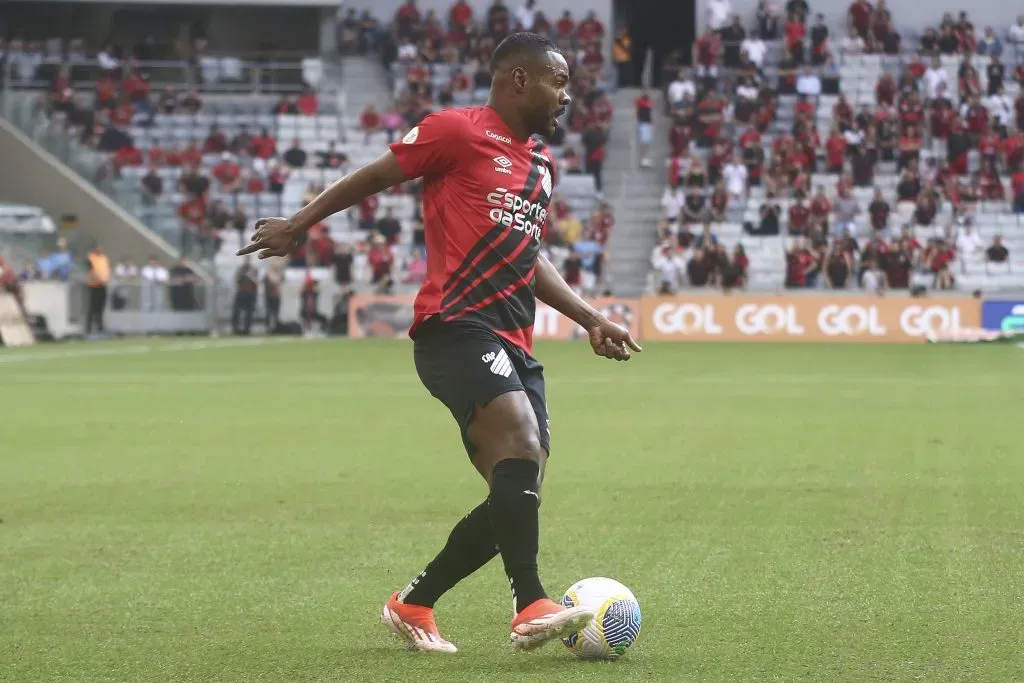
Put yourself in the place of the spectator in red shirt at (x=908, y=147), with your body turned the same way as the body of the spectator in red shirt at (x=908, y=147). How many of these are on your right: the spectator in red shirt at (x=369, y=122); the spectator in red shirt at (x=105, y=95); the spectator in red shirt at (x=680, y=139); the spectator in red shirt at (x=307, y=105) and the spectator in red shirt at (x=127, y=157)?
5

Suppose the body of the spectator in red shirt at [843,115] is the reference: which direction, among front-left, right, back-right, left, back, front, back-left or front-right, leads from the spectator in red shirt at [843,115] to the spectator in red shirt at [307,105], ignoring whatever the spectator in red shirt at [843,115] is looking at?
right

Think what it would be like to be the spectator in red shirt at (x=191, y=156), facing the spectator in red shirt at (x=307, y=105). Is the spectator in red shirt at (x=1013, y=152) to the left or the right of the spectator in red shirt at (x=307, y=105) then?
right

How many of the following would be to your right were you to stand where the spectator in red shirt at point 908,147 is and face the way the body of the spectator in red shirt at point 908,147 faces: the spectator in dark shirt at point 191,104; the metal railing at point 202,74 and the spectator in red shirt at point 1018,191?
2

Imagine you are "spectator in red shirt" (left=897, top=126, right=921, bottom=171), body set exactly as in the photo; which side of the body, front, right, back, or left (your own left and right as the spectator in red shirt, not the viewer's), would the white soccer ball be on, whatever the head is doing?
front

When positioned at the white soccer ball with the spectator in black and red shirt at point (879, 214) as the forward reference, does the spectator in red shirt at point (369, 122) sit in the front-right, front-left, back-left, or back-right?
front-left

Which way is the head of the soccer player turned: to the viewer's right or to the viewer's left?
to the viewer's right

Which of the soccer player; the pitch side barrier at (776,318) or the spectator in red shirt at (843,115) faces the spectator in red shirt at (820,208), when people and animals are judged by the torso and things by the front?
the spectator in red shirt at (843,115)

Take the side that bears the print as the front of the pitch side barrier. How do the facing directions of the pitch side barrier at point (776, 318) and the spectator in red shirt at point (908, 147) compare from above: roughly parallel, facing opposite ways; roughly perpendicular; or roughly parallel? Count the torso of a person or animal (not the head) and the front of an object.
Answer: roughly parallel

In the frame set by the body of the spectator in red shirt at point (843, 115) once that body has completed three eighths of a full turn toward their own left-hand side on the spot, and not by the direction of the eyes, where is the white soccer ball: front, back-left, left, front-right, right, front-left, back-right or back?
back-right

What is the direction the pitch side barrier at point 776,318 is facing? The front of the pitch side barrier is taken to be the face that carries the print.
toward the camera

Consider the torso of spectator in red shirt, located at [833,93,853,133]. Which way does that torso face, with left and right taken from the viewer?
facing the viewer

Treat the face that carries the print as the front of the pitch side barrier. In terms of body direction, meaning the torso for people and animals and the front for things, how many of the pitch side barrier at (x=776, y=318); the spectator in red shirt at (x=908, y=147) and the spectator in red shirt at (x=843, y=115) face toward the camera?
3

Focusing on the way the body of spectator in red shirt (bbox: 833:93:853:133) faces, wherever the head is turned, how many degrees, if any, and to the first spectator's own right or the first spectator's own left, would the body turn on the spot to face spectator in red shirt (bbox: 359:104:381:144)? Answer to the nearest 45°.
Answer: approximately 90° to the first spectator's own right

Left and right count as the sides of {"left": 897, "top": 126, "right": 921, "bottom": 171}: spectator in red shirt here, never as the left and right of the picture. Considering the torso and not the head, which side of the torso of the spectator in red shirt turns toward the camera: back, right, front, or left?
front

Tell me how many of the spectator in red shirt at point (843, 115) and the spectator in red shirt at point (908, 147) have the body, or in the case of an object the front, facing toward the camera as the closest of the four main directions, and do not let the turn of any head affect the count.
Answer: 2

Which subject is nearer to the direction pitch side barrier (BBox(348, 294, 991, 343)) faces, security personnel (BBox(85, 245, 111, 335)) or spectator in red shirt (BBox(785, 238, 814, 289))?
the security personnel
